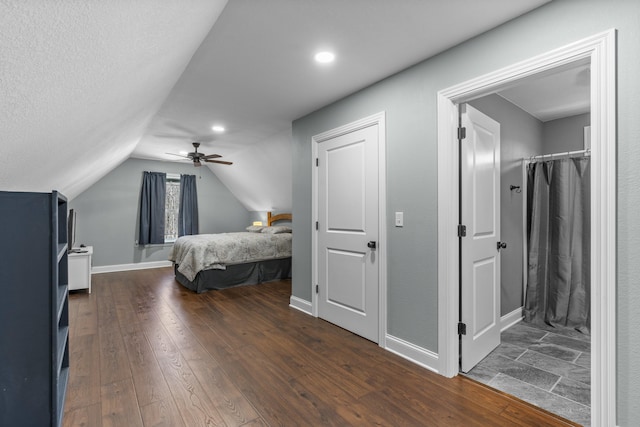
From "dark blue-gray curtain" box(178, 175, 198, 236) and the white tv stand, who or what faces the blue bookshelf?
the dark blue-gray curtain

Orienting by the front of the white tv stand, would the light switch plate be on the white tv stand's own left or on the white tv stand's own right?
on the white tv stand's own right

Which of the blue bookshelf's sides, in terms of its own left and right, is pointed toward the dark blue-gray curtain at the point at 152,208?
left

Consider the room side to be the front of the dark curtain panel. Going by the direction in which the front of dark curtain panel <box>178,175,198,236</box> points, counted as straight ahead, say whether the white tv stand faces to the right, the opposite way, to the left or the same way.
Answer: to the left

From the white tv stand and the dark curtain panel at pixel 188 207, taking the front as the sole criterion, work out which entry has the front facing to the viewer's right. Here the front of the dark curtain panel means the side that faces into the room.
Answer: the white tv stand

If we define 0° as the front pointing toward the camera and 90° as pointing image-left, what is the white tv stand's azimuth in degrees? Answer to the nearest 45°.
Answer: approximately 270°

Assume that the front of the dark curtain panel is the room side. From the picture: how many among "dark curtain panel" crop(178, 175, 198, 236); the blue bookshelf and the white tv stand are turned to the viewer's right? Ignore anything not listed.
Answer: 2

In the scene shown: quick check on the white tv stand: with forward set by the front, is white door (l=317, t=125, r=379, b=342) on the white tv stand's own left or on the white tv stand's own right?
on the white tv stand's own right

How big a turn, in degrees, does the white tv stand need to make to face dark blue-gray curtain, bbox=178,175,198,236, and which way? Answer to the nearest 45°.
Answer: approximately 45° to its left

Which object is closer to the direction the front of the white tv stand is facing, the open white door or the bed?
the bed

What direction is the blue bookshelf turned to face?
to the viewer's right

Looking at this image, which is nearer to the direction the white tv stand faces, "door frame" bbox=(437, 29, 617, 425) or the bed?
the bed

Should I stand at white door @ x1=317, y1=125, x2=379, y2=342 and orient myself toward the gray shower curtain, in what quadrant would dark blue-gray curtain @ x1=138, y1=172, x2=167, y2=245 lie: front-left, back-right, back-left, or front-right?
back-left

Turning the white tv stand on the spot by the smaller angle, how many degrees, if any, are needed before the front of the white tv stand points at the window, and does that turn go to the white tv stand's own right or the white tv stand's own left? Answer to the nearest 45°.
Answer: approximately 45° to the white tv stand's own left
